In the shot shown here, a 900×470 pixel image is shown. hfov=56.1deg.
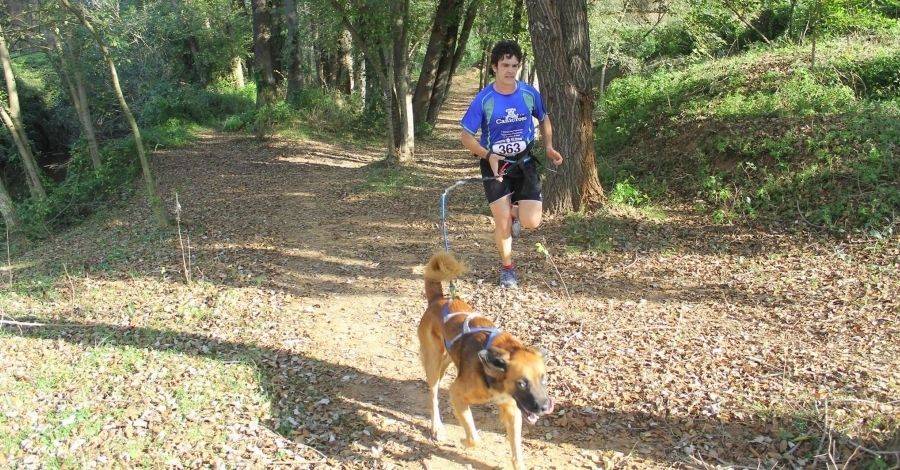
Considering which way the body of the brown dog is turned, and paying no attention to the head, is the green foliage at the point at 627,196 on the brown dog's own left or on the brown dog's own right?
on the brown dog's own left

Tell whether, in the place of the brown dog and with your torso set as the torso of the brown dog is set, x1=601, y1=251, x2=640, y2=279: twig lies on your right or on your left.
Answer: on your left

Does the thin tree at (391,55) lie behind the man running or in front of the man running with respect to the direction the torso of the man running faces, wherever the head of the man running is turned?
behind

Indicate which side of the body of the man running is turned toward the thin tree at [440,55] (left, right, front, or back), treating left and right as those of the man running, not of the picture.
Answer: back

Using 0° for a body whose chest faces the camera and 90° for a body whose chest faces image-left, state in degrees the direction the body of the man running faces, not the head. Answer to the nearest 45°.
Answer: approximately 0°

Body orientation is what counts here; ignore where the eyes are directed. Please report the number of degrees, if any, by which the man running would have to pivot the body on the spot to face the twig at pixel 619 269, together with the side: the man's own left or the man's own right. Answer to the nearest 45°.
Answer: approximately 135° to the man's own left

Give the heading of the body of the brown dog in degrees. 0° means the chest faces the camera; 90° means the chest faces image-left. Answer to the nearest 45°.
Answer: approximately 315°

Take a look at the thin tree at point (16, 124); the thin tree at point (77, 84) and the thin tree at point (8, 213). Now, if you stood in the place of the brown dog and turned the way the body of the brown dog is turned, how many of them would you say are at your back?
3

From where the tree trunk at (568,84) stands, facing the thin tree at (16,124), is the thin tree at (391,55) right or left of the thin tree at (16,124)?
right

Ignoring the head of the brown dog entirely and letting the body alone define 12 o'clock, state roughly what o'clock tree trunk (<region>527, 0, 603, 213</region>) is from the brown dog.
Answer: The tree trunk is roughly at 8 o'clock from the brown dog.

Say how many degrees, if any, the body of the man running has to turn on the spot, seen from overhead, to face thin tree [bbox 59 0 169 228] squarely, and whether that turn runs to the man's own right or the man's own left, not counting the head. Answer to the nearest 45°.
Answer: approximately 135° to the man's own right

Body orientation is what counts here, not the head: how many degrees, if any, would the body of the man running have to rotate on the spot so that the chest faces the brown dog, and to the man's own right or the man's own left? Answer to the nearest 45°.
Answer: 0° — they already face it

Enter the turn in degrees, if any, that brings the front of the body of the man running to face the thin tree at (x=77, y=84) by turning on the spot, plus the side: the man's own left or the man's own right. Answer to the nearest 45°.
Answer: approximately 135° to the man's own right
